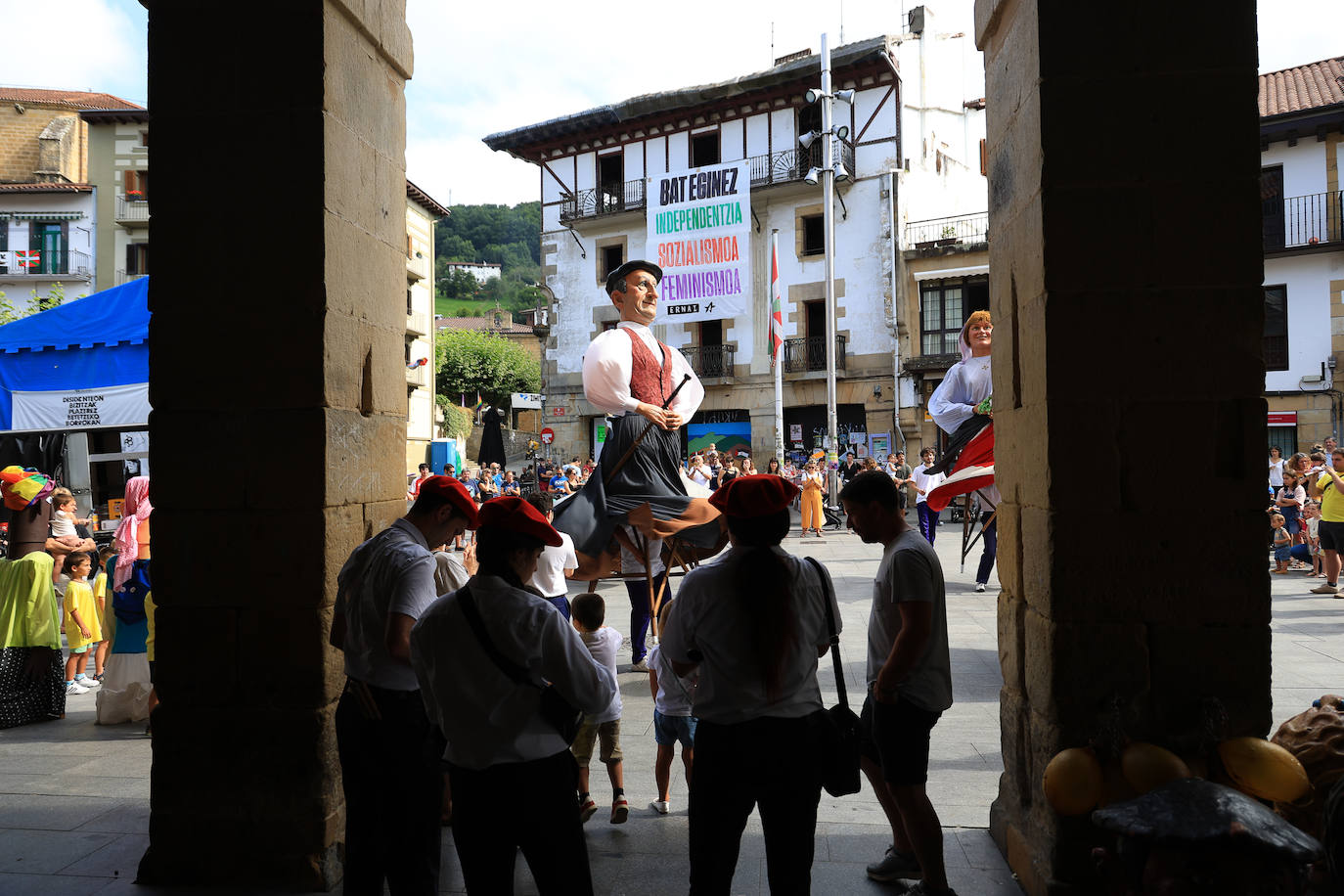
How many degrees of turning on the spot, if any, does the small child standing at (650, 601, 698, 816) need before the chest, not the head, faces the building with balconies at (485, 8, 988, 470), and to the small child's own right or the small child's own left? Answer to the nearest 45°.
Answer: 0° — they already face it

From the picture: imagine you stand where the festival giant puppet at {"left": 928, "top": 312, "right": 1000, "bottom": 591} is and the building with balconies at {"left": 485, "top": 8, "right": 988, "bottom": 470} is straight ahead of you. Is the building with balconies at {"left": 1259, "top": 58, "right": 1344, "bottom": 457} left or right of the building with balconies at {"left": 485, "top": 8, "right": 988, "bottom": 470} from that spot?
right

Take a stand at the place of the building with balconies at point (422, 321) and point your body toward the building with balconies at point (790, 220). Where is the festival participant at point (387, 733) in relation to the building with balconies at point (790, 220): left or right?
right

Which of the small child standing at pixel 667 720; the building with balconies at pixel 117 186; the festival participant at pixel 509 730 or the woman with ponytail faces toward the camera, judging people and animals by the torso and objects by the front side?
the building with balconies

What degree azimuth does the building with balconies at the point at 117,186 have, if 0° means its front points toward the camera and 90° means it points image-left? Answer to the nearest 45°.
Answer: approximately 0°

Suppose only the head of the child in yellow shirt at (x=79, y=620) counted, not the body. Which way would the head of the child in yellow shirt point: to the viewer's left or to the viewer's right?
to the viewer's right

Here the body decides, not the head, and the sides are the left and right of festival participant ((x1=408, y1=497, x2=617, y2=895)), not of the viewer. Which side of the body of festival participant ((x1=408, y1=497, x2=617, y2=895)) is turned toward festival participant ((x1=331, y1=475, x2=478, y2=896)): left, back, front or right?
left

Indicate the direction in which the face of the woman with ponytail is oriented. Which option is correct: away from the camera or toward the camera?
away from the camera

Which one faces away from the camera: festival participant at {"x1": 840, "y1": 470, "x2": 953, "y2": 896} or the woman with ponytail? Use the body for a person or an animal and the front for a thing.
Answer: the woman with ponytail
